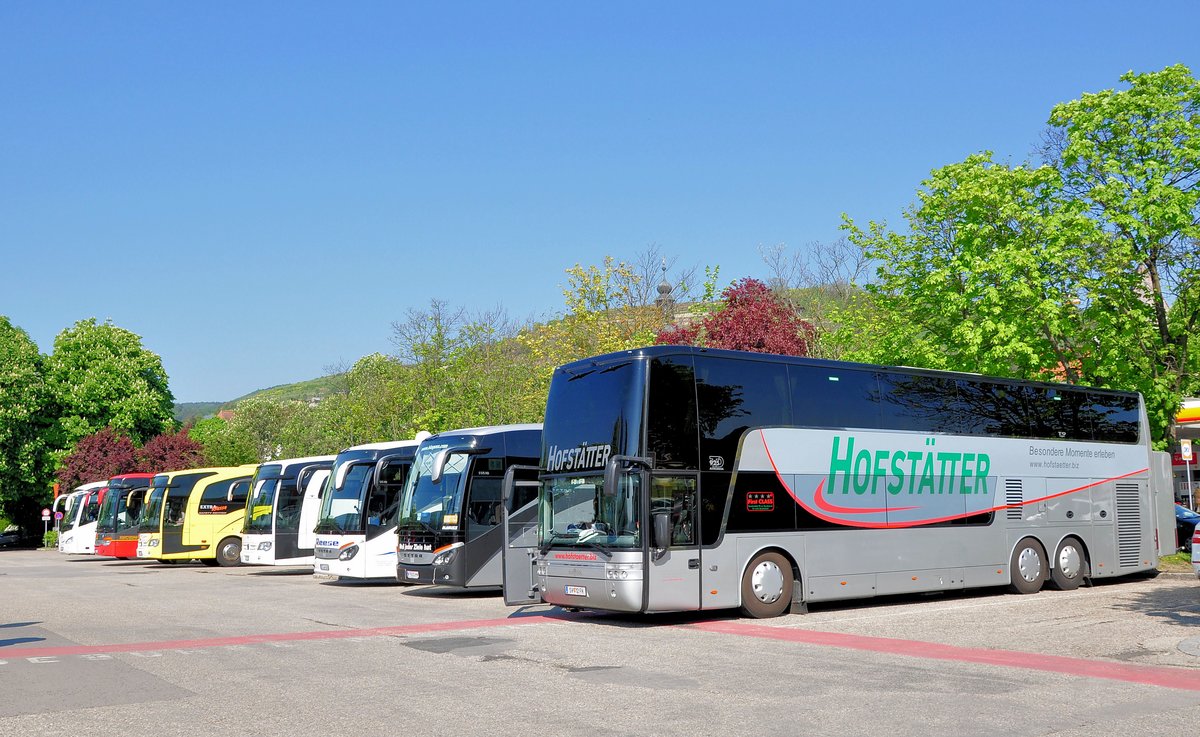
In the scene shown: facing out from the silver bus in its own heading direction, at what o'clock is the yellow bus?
The yellow bus is roughly at 3 o'clock from the silver bus.

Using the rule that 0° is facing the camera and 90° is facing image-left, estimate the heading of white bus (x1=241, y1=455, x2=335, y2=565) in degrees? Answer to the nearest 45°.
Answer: approximately 45°

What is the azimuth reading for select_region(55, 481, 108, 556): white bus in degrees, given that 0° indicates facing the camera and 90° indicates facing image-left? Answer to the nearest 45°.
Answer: approximately 45°

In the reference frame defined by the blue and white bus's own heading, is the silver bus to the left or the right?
on its left

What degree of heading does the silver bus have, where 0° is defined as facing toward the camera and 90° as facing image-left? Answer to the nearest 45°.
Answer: approximately 45°

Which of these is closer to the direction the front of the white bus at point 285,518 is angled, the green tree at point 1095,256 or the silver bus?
the silver bus

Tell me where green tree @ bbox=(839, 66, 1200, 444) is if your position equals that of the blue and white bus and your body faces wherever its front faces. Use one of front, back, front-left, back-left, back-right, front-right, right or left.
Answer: back-left

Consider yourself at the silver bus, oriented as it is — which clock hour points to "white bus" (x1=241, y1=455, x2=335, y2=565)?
The white bus is roughly at 3 o'clock from the silver bus.

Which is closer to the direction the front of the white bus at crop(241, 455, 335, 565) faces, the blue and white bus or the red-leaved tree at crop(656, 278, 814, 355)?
the blue and white bus

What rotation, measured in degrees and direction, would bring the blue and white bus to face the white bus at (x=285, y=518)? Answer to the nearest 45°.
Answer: approximately 135° to its right

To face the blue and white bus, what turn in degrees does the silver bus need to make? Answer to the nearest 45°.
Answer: approximately 90° to its right

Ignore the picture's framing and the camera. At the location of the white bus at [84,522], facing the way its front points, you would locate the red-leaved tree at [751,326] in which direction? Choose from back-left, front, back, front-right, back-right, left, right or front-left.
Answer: left

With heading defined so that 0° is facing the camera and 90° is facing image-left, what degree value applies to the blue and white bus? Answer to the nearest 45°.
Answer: approximately 45°

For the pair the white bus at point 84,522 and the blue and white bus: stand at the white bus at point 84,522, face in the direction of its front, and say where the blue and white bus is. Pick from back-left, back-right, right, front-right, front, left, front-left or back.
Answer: front-left
